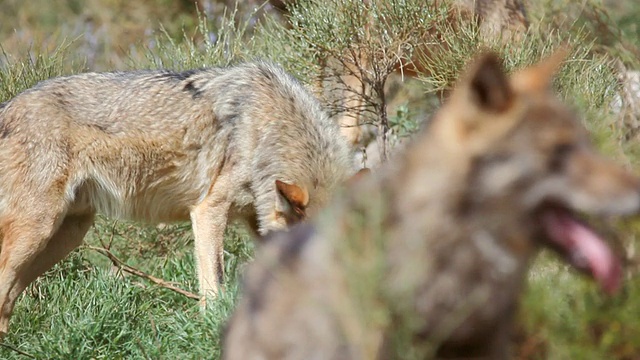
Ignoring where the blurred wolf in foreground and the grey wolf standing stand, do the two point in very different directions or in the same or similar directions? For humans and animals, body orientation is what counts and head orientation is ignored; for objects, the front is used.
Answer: same or similar directions

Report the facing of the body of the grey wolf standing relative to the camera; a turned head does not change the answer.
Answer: to the viewer's right

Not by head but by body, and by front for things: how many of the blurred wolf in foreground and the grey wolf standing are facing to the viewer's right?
2

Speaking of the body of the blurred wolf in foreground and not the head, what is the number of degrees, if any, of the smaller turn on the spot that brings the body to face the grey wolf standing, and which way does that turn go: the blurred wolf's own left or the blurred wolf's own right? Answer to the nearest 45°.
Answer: approximately 135° to the blurred wolf's own left

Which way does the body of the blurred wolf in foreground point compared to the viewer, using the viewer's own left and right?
facing to the right of the viewer
